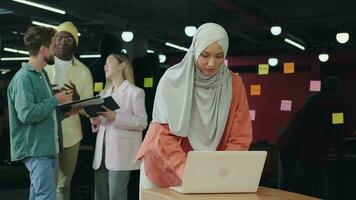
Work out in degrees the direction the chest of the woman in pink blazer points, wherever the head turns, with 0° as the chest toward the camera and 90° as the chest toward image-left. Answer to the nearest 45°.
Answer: approximately 45°

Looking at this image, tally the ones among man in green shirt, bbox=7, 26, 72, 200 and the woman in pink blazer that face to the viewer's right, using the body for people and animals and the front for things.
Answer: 1

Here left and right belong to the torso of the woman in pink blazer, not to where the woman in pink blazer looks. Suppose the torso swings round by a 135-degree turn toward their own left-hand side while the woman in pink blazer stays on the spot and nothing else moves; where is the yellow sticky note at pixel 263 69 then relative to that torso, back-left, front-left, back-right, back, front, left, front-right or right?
front

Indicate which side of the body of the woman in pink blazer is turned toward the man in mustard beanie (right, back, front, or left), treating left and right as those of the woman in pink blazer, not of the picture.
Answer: right

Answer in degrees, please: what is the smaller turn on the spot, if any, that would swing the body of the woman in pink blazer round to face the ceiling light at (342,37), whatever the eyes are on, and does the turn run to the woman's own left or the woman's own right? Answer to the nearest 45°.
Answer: approximately 135° to the woman's own left

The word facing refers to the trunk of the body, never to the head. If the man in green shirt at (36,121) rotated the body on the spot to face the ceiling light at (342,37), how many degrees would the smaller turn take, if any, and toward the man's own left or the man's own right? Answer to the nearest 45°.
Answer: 0° — they already face it

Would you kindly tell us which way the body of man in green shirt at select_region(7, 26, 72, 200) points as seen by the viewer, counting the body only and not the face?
to the viewer's right
